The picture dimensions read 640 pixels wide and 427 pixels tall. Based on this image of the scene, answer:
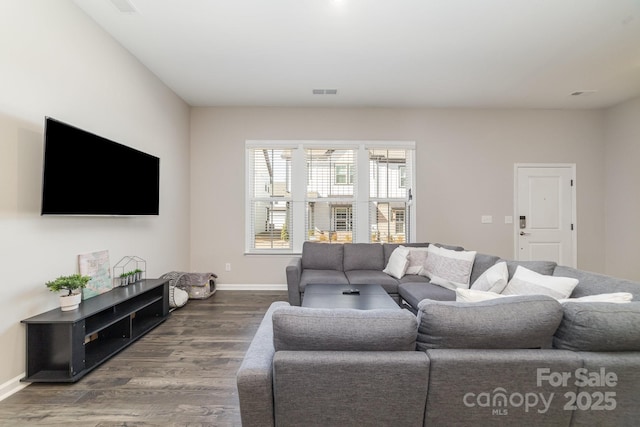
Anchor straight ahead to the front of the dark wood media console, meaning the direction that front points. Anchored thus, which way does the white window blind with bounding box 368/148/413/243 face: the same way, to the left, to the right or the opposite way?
to the right

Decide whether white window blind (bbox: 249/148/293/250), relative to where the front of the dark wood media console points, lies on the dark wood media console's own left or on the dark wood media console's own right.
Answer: on the dark wood media console's own left

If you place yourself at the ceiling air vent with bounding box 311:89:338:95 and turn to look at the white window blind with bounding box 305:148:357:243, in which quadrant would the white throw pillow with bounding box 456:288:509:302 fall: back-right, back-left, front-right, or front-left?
back-right

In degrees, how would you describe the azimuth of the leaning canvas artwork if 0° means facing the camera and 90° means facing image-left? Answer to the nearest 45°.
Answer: approximately 315°

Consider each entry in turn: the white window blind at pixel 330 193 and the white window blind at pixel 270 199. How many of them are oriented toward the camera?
2

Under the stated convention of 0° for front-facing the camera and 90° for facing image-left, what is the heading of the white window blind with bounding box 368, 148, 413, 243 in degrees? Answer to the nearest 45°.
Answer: approximately 0°

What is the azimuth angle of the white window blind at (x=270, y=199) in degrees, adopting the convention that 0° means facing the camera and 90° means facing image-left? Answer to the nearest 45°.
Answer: approximately 0°

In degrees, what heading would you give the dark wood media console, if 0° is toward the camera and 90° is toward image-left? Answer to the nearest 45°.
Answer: approximately 315°

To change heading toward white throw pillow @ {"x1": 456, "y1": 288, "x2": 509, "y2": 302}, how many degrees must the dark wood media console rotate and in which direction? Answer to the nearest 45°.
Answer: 0° — it already faces it
